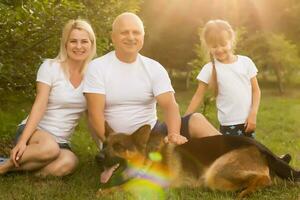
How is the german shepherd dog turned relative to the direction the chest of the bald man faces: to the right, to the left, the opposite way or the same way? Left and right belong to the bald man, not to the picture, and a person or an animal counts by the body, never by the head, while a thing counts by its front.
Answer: to the right

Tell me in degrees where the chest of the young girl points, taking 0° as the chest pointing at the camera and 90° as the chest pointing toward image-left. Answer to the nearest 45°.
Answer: approximately 0°

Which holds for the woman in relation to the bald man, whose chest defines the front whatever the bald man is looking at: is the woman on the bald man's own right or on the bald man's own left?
on the bald man's own right

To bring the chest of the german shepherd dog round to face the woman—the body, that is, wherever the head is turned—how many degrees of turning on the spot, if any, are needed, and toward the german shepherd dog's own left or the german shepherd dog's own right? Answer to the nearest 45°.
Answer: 0° — it already faces them

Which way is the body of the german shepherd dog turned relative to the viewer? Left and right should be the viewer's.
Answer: facing to the left of the viewer

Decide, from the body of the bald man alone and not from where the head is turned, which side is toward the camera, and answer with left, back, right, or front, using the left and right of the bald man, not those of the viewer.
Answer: front

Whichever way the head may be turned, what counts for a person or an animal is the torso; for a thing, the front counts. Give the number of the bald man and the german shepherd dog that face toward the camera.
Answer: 1

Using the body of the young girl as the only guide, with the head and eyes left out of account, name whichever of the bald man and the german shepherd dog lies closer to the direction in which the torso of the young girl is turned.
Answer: the german shepherd dog

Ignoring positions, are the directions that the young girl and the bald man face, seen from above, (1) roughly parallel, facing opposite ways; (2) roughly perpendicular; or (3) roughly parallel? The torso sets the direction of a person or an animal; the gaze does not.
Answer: roughly parallel

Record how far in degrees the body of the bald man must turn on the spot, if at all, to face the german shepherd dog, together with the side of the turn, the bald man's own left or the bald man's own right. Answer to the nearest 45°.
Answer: approximately 45° to the bald man's own left

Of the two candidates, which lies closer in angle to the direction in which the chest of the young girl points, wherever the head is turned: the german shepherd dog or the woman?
the german shepherd dog

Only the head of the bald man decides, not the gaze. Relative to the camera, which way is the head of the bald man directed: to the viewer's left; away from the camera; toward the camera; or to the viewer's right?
toward the camera

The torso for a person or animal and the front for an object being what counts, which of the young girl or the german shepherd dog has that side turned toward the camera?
the young girl

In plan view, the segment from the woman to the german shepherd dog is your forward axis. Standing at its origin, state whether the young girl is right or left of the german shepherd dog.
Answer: left

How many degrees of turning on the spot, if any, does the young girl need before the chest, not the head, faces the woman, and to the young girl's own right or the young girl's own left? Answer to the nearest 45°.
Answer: approximately 45° to the young girl's own right

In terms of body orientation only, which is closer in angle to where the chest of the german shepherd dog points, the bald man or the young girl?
the bald man

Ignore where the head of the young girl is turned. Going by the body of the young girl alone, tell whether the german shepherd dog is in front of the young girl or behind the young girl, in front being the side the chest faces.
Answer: in front

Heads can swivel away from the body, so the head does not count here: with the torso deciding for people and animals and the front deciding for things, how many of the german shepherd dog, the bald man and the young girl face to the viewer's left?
1
